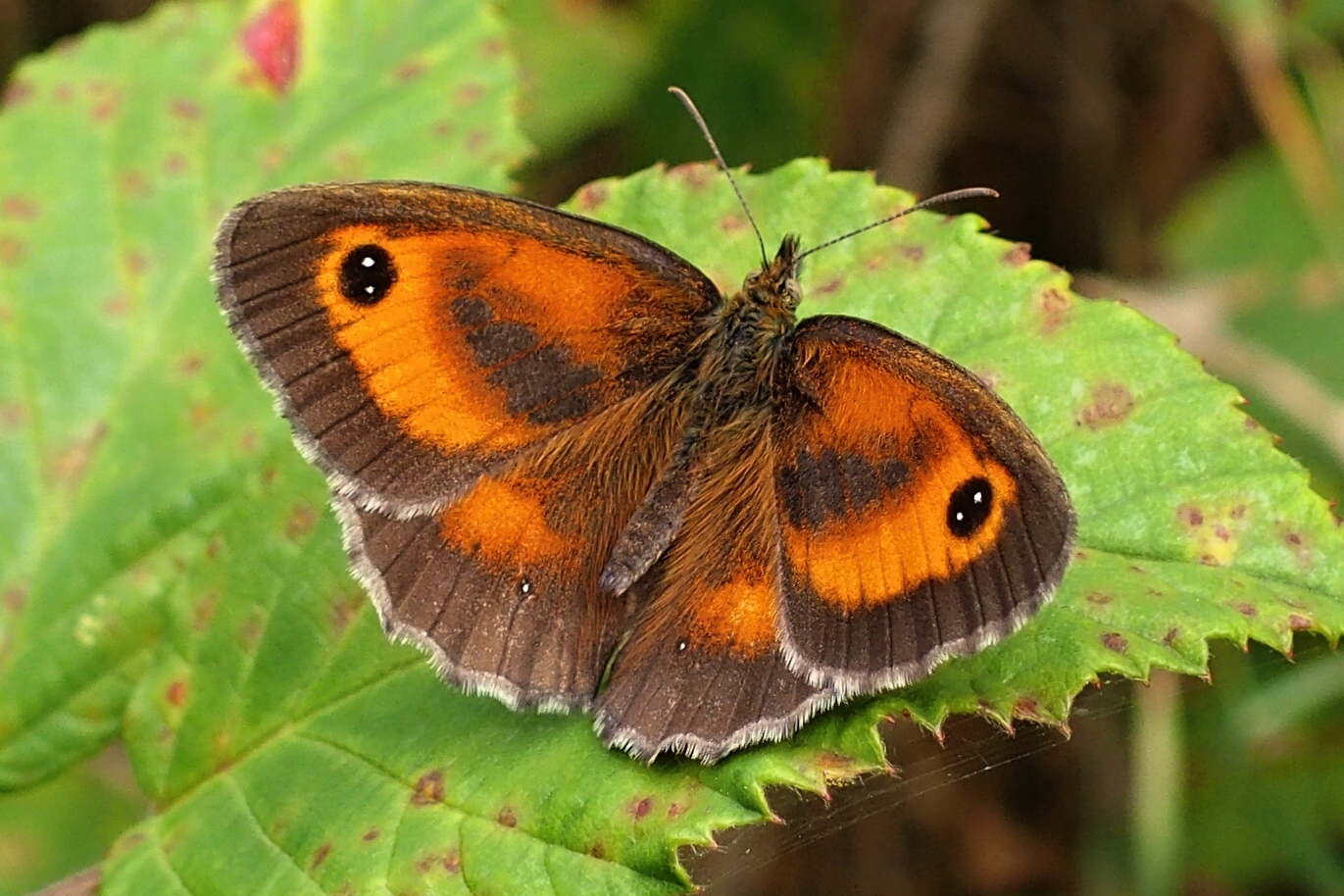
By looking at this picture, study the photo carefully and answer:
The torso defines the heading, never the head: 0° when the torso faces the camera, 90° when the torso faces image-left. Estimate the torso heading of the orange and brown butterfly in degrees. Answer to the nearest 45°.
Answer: approximately 225°

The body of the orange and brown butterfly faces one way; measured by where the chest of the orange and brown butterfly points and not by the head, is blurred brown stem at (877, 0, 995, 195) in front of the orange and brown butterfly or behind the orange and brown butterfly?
in front
